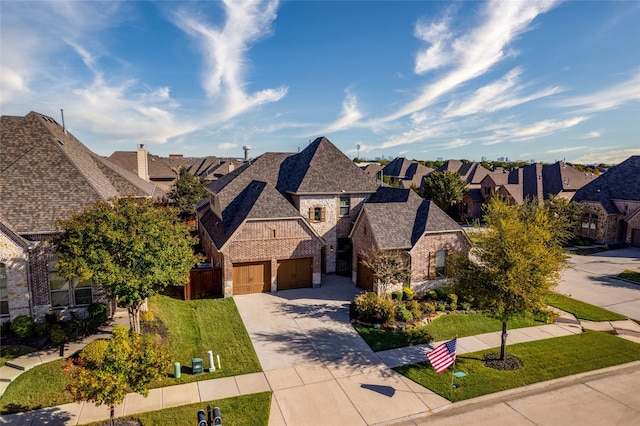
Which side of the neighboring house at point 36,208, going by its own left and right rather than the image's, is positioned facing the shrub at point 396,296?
left

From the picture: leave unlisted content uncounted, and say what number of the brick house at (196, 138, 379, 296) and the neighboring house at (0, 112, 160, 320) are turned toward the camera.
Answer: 2

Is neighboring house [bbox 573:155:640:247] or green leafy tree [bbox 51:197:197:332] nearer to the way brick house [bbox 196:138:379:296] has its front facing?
the green leafy tree

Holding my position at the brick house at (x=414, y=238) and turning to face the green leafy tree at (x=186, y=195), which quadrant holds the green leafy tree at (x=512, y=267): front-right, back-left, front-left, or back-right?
back-left

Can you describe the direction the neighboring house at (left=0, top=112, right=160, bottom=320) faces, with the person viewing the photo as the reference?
facing the viewer

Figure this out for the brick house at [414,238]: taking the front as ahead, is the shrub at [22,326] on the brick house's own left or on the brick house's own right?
on the brick house's own right

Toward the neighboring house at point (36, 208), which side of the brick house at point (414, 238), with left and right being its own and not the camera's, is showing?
right

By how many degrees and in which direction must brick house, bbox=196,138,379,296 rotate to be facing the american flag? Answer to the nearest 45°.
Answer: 0° — it already faces it

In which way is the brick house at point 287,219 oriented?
toward the camera

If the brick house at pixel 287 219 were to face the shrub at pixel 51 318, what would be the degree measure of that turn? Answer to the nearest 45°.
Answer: approximately 45° to its right

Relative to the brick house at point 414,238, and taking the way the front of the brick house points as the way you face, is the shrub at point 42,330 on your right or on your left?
on your right

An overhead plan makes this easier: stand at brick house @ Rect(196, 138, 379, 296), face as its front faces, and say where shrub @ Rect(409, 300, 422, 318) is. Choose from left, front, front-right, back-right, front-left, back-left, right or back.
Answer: front-left

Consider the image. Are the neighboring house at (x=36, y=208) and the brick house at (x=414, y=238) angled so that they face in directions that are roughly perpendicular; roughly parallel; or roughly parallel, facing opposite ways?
roughly parallel
